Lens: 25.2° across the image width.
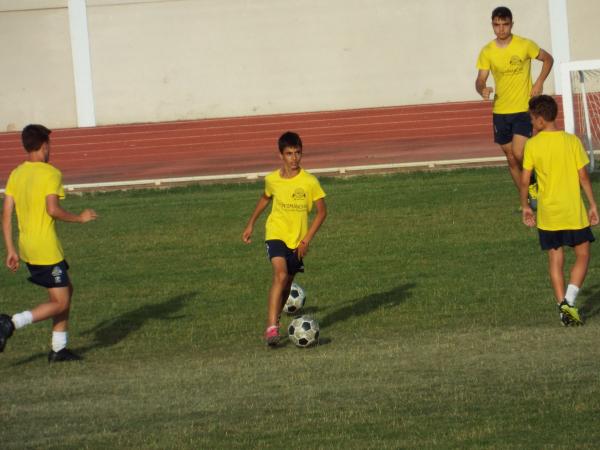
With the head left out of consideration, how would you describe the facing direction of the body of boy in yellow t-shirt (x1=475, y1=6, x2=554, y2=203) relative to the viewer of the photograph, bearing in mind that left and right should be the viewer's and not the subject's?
facing the viewer

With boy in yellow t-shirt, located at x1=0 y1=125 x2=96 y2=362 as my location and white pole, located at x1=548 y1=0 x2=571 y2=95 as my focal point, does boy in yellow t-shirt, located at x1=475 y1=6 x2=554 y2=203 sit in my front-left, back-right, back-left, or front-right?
front-right

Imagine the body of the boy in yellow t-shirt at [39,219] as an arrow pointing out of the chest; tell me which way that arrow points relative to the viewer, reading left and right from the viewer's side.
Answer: facing away from the viewer and to the right of the viewer

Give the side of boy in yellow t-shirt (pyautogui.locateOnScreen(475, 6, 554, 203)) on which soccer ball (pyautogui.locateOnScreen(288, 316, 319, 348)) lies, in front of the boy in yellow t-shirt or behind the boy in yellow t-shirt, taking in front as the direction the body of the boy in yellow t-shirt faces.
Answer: in front

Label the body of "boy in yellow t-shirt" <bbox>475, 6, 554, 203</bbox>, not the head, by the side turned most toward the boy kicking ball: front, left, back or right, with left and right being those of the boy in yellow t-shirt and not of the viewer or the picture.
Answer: front

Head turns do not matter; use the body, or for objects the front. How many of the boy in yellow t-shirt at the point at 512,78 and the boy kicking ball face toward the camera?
2

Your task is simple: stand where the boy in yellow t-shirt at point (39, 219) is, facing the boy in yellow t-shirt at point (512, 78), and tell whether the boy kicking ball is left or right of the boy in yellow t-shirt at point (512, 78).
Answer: right

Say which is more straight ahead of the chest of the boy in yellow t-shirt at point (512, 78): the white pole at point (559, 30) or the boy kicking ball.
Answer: the boy kicking ball

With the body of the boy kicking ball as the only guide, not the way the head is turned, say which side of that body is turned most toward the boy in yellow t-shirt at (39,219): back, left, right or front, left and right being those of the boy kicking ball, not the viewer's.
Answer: right

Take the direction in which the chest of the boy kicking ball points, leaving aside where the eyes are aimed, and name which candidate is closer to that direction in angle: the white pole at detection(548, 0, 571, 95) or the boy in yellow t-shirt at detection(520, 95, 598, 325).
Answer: the boy in yellow t-shirt

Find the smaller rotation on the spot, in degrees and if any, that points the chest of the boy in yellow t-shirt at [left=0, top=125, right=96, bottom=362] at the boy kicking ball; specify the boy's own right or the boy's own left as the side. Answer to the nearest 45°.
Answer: approximately 45° to the boy's own right

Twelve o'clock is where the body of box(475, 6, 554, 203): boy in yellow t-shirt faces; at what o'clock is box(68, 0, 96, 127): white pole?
The white pole is roughly at 5 o'clock from the boy in yellow t-shirt.

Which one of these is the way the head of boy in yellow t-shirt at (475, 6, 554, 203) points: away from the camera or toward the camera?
toward the camera

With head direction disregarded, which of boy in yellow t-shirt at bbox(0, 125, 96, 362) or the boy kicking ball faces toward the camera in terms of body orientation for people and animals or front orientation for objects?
the boy kicking ball

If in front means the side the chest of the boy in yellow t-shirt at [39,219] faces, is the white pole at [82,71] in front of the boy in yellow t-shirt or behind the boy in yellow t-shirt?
in front

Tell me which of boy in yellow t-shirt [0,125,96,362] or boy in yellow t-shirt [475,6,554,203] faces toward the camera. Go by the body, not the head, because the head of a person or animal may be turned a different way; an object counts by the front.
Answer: boy in yellow t-shirt [475,6,554,203]

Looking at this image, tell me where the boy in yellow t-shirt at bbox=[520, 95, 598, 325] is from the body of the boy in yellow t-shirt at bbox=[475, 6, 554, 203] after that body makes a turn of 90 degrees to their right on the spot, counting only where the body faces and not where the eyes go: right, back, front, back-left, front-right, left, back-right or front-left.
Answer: left

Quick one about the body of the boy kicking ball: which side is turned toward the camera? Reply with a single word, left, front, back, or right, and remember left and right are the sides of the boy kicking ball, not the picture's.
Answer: front
